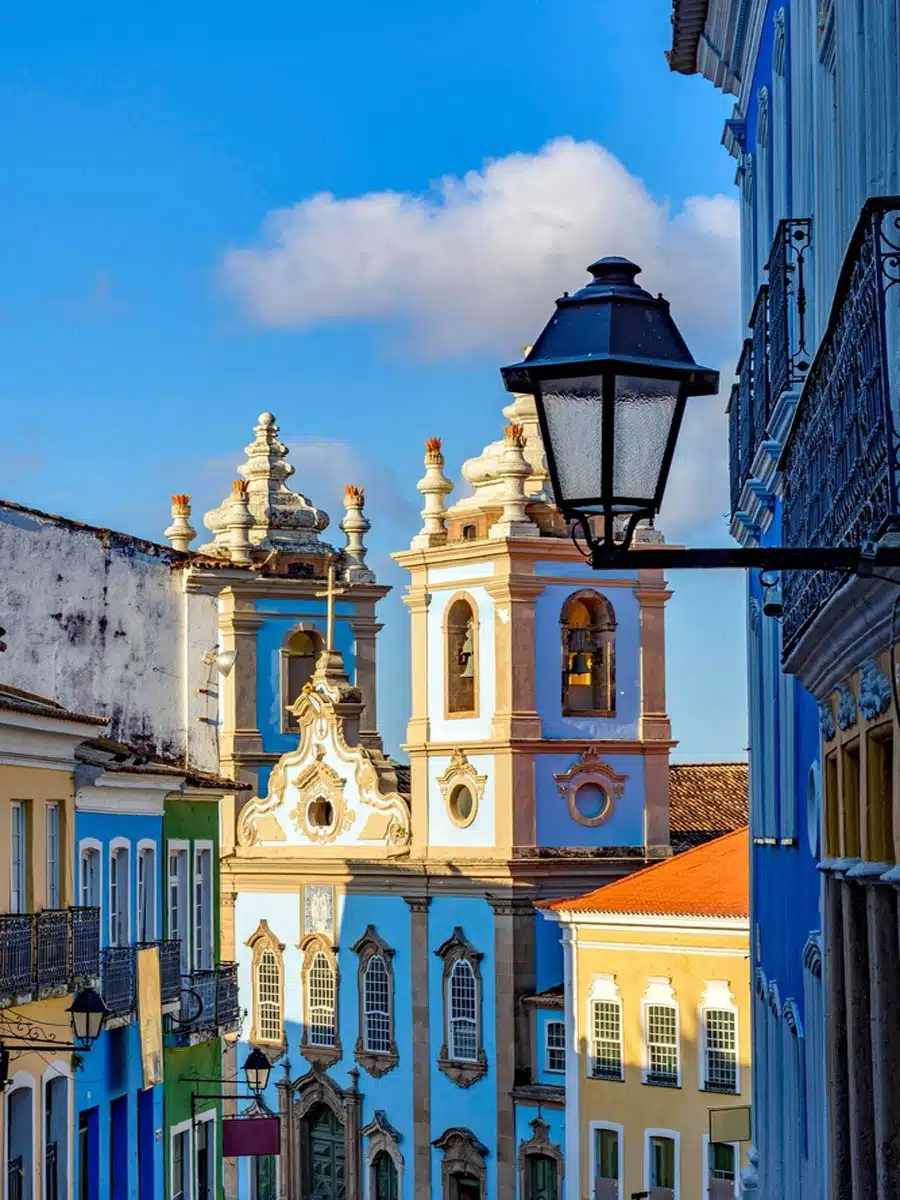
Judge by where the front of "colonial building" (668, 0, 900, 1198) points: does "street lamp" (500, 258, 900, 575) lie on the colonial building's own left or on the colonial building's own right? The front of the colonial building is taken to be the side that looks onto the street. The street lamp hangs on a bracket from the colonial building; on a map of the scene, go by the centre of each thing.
on the colonial building's own left

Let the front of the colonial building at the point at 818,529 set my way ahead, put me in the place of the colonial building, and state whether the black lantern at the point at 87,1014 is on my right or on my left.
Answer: on my right

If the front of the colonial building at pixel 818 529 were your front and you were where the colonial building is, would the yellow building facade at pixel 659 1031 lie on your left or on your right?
on your right

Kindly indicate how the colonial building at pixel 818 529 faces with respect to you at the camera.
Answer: facing to the left of the viewer
